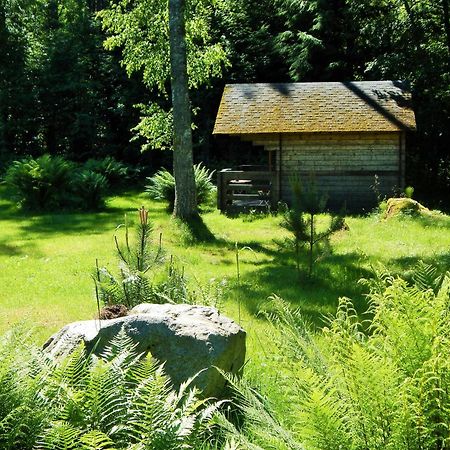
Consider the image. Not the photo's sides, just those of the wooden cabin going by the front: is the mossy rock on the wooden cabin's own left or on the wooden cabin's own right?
on the wooden cabin's own left
